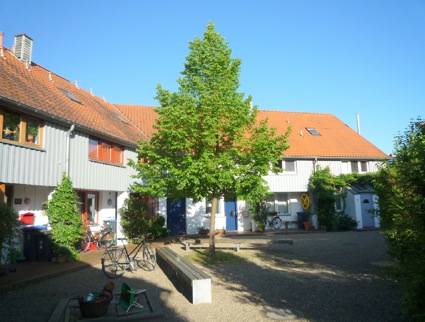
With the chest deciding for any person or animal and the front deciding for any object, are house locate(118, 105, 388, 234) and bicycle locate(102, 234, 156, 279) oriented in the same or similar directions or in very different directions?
very different directions

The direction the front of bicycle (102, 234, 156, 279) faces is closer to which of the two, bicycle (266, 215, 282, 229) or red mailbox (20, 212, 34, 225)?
the bicycle

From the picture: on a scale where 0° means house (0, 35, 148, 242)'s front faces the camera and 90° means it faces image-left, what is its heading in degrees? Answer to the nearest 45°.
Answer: approximately 315°

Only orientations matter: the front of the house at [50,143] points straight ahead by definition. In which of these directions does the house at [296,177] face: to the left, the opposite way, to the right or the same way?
to the right

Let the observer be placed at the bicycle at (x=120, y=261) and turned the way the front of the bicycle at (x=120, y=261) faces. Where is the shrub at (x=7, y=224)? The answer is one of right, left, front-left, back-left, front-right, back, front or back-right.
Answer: back

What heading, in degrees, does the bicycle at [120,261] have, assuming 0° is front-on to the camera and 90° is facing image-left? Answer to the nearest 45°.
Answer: approximately 225°

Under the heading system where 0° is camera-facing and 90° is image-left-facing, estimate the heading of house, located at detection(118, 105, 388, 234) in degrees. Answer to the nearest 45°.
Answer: approximately 0°

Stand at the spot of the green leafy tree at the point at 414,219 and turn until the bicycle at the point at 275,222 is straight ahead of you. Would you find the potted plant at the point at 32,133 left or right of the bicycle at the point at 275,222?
left

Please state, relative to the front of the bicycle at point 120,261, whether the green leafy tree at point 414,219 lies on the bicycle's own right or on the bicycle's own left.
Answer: on the bicycle's own right

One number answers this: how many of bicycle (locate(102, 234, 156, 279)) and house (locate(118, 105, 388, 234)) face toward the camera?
1
